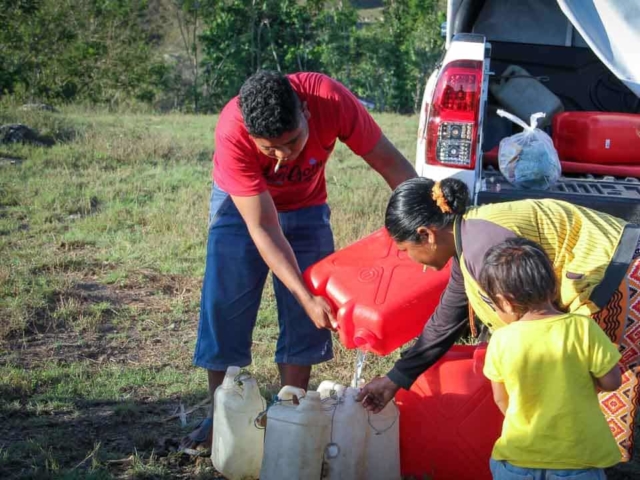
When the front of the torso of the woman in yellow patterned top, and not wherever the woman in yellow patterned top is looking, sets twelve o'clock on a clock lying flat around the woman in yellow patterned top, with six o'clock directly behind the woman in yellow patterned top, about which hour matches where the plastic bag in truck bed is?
The plastic bag in truck bed is roughly at 3 o'clock from the woman in yellow patterned top.

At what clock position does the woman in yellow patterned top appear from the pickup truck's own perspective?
The woman in yellow patterned top is roughly at 6 o'clock from the pickup truck.

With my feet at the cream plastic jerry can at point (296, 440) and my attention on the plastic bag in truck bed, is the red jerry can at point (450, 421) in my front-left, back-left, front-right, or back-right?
front-right

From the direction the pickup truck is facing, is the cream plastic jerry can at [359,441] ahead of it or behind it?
behind

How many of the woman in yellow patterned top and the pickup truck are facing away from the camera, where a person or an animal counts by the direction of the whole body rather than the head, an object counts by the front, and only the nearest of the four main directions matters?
1

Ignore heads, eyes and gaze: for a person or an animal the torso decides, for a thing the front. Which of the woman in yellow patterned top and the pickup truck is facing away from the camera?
the pickup truck

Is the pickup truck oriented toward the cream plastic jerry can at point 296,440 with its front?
no

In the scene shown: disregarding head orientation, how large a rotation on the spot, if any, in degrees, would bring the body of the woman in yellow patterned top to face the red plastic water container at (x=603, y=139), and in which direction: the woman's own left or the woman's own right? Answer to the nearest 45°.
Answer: approximately 90° to the woman's own right

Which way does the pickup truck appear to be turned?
away from the camera

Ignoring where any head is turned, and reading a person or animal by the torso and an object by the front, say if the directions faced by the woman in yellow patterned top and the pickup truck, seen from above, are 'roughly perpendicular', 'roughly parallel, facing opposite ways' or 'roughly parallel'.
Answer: roughly perpendicular

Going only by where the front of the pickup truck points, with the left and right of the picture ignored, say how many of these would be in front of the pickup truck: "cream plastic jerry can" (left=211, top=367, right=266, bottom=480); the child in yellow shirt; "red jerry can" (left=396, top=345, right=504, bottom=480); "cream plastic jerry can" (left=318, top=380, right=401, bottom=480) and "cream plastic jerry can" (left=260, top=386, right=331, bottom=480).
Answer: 0

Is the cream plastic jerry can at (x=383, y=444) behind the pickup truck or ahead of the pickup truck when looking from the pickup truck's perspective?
behind

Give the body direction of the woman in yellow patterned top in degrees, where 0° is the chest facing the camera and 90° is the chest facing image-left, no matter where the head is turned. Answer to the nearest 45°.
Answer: approximately 90°

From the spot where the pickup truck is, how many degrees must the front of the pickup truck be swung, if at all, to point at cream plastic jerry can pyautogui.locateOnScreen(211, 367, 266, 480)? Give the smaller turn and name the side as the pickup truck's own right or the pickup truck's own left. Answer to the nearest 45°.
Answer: approximately 135° to the pickup truck's own left

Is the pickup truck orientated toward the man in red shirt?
no
